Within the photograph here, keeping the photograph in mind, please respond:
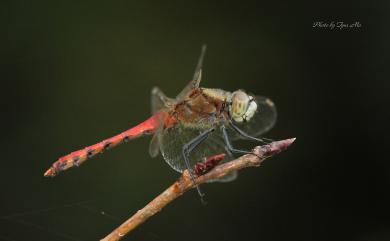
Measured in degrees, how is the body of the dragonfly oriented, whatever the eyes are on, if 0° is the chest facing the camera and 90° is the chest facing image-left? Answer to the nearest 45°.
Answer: approximately 270°
